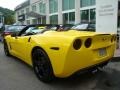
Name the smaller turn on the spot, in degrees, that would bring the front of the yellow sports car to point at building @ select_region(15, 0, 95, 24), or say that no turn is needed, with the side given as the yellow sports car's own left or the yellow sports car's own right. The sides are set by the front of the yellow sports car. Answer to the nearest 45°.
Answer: approximately 45° to the yellow sports car's own right

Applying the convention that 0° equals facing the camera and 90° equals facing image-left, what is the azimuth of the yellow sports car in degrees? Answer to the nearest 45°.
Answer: approximately 135°

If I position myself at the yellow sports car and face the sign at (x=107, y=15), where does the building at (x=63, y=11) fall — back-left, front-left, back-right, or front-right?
front-left

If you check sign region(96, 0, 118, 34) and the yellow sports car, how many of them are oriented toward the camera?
1

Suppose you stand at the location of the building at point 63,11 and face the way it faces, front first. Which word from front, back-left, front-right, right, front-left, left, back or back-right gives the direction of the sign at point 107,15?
front-left

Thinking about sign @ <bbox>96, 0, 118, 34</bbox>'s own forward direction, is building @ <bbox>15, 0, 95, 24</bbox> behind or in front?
behind

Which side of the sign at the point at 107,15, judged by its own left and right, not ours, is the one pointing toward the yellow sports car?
front

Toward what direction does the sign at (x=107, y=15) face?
toward the camera

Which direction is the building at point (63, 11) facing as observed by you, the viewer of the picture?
facing the viewer and to the left of the viewer

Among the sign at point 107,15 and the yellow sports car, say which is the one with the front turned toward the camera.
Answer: the sign

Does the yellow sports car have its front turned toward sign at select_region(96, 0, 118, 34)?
no

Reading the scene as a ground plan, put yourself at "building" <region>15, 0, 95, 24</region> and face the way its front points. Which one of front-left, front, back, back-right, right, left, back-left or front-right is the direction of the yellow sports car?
front-left

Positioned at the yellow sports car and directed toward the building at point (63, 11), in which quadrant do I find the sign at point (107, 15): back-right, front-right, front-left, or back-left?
front-right

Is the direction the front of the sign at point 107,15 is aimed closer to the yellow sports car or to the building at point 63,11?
the yellow sports car
